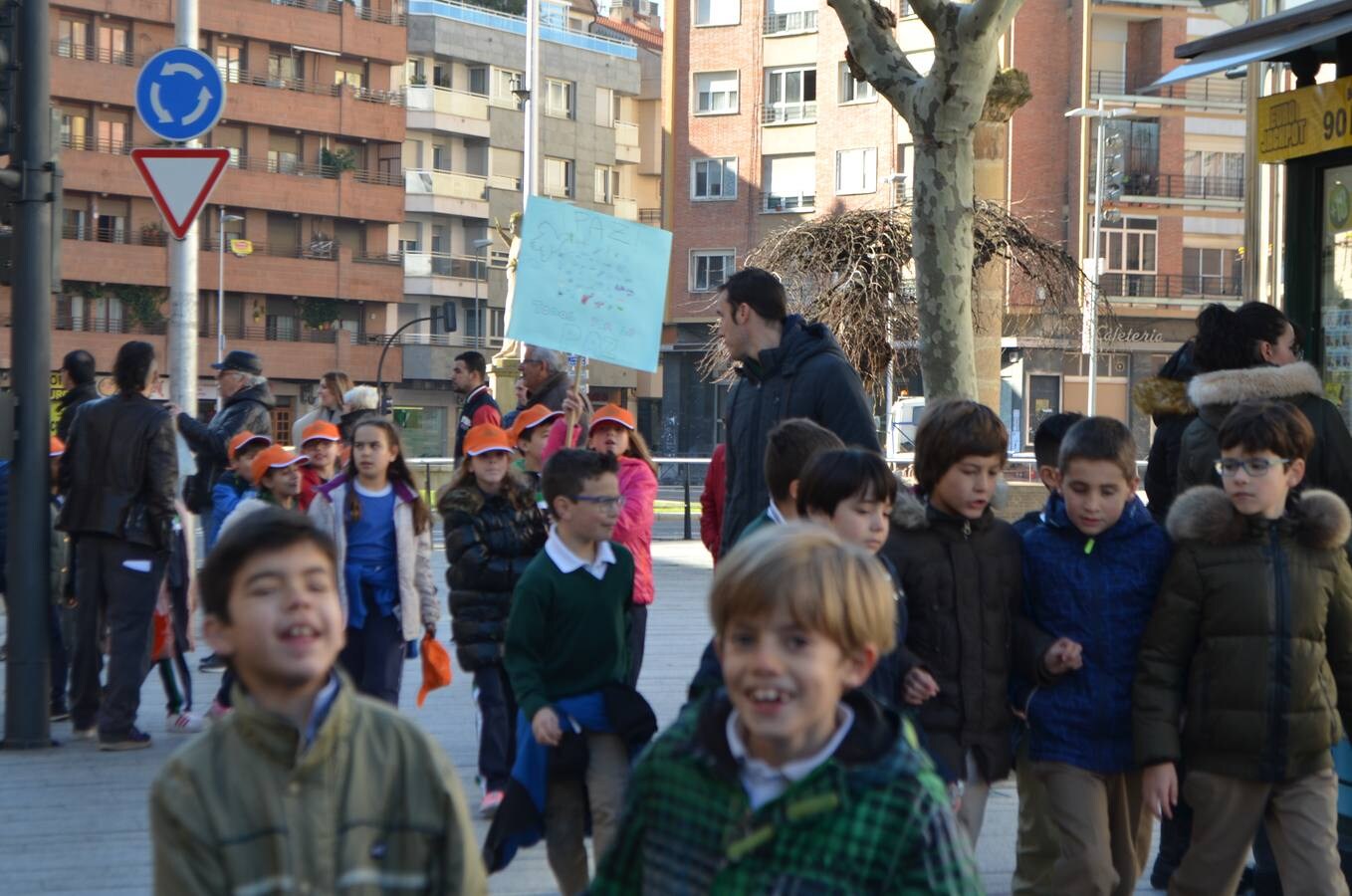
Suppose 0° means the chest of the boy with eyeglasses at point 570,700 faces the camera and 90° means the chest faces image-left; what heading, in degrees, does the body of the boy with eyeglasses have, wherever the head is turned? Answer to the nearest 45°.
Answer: approximately 315°

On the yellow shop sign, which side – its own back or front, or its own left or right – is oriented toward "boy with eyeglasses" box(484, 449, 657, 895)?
front

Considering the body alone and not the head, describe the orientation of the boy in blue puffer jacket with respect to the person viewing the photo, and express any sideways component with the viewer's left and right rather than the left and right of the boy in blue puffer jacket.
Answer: facing the viewer

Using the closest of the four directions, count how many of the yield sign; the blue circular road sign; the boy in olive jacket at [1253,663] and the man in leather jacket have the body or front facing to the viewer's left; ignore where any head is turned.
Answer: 0

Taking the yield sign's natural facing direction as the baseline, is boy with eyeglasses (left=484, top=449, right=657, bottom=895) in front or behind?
in front

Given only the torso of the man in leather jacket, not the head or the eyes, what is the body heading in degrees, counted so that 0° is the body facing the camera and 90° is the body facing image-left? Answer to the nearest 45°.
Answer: approximately 225°

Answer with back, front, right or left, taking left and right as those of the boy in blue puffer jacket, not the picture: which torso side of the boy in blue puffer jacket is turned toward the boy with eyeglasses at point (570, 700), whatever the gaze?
right

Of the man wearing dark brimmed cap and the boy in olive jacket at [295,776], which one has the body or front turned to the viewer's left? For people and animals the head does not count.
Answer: the man wearing dark brimmed cap

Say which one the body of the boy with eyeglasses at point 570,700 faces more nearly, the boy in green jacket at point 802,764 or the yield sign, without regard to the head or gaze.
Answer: the boy in green jacket

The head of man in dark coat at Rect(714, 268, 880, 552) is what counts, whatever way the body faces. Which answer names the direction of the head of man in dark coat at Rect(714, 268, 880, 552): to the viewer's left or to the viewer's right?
to the viewer's left

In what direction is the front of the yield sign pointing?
toward the camera

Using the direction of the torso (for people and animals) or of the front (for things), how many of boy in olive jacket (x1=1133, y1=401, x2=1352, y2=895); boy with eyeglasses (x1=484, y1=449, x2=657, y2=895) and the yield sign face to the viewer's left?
0

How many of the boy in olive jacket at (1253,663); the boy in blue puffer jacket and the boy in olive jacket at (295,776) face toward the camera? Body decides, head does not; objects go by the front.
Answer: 3

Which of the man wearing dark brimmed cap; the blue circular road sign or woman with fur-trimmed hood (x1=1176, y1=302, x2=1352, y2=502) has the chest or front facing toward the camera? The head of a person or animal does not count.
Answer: the blue circular road sign
